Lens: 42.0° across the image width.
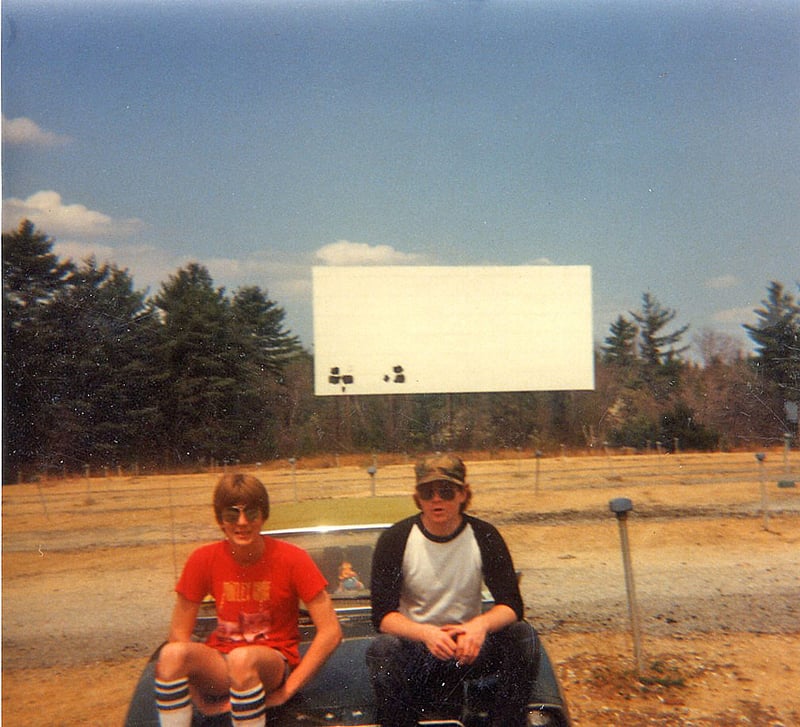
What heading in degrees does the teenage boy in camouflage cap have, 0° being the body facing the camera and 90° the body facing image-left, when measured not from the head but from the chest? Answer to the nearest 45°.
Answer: approximately 0°

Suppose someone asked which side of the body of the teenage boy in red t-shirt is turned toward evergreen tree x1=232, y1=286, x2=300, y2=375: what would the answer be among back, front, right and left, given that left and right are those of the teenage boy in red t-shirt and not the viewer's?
back

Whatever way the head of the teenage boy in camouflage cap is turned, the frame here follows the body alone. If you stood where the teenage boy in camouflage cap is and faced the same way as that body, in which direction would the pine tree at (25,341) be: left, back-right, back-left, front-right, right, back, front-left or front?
back-right

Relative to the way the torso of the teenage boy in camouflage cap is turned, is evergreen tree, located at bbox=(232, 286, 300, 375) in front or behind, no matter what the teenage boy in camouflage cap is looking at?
behind

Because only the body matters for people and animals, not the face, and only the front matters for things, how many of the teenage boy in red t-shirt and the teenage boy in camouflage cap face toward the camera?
2

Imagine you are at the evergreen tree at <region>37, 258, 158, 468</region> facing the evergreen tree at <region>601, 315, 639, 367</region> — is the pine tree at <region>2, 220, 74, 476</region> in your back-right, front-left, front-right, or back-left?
back-right

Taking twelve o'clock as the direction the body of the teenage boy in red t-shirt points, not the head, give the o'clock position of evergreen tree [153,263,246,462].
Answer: The evergreen tree is roughly at 6 o'clock from the teenage boy in red t-shirt.

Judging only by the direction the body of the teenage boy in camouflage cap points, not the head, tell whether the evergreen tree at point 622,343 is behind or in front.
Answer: behind
